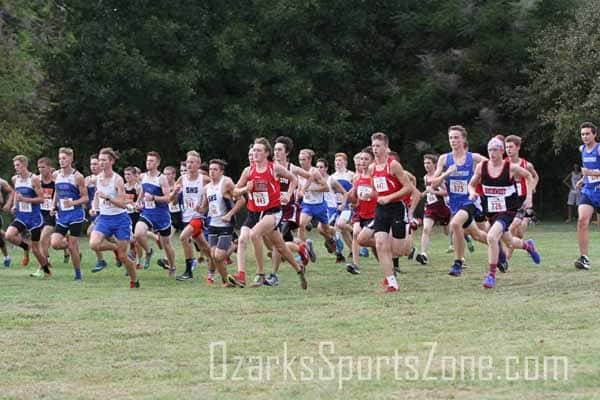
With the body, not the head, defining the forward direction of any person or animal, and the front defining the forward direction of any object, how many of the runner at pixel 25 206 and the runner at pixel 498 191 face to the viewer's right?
0

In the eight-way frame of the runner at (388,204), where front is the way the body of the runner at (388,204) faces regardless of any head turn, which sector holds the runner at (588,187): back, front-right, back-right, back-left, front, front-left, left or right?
back

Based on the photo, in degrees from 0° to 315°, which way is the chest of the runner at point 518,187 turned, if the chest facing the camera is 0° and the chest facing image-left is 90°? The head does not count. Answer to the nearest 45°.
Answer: approximately 45°

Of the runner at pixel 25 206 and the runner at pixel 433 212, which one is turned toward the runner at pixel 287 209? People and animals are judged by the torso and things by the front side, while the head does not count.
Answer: the runner at pixel 433 212

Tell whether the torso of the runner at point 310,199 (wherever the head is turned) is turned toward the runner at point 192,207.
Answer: yes

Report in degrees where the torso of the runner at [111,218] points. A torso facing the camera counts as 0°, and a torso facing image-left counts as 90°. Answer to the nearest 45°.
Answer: approximately 45°
